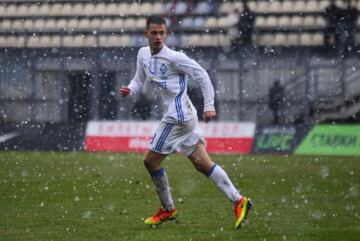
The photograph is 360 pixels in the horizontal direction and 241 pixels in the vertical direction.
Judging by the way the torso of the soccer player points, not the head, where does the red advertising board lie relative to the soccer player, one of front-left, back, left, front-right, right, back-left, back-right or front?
back-right

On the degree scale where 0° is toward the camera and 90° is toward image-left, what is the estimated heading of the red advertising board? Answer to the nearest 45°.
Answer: approximately 0°

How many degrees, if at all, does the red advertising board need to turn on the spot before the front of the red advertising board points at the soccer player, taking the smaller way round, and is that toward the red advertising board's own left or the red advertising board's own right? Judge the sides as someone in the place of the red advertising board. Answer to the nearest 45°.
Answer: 0° — it already faces them

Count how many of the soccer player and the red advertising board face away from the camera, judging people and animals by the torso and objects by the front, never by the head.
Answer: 0

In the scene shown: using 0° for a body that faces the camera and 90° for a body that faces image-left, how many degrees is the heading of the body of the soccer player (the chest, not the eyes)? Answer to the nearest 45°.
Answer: approximately 45°
